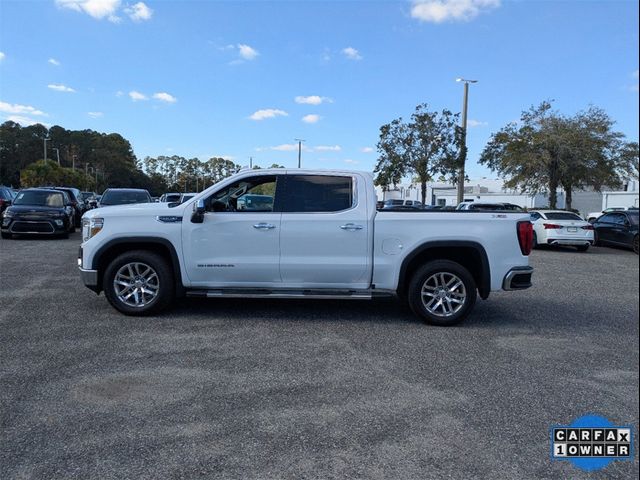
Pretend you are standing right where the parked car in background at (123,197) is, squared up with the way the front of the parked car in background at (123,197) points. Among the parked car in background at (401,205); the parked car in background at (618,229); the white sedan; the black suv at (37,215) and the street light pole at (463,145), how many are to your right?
1

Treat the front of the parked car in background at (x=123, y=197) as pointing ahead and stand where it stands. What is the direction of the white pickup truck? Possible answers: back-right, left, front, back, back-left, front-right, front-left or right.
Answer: front

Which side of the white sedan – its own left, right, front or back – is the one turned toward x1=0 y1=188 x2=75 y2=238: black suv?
left

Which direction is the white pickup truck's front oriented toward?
to the viewer's left

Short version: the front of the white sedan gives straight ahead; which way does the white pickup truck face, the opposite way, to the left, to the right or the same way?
to the left

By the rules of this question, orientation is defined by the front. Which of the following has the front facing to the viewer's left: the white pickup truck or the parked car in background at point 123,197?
the white pickup truck

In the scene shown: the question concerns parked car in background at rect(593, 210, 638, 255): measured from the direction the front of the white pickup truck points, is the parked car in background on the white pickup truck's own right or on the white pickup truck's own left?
on the white pickup truck's own right

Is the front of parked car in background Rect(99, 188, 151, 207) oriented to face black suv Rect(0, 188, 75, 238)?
no

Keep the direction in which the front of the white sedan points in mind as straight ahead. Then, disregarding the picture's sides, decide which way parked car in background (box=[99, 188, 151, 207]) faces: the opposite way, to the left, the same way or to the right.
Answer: the opposite way

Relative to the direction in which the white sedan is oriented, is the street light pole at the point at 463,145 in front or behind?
in front

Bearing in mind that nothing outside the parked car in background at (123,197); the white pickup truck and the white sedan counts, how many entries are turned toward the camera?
1

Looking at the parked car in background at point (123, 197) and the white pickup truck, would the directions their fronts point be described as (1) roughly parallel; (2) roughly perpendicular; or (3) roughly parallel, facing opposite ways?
roughly perpendicular

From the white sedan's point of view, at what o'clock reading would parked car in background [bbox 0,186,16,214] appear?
The parked car in background is roughly at 10 o'clock from the white sedan.

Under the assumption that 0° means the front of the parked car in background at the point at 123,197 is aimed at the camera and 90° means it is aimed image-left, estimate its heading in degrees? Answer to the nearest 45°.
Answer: approximately 0°

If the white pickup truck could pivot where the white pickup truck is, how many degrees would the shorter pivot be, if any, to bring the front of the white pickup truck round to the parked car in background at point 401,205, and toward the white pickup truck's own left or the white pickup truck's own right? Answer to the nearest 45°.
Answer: approximately 135° to the white pickup truck's own right

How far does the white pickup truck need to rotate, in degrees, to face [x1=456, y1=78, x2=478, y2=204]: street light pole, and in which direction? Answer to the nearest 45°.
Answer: approximately 90° to its right

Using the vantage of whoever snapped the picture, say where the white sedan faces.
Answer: facing away from the viewer and to the left of the viewer

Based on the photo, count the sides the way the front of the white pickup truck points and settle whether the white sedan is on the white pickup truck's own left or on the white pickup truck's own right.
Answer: on the white pickup truck's own right
